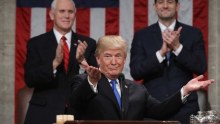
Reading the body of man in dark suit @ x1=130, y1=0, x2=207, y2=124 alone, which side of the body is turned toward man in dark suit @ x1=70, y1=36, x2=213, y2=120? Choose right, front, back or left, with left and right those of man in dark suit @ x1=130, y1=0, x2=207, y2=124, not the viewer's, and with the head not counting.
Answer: front

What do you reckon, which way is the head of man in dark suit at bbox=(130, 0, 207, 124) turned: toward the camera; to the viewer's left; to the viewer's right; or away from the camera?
toward the camera

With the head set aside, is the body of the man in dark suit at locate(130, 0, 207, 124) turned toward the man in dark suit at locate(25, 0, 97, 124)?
no

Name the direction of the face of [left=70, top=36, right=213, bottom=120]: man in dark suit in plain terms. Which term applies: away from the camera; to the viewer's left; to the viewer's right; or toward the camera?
toward the camera

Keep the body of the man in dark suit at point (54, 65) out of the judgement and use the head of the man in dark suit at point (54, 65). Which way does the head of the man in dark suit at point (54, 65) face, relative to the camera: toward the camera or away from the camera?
toward the camera

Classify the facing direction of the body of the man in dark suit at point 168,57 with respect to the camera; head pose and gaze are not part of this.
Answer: toward the camera
